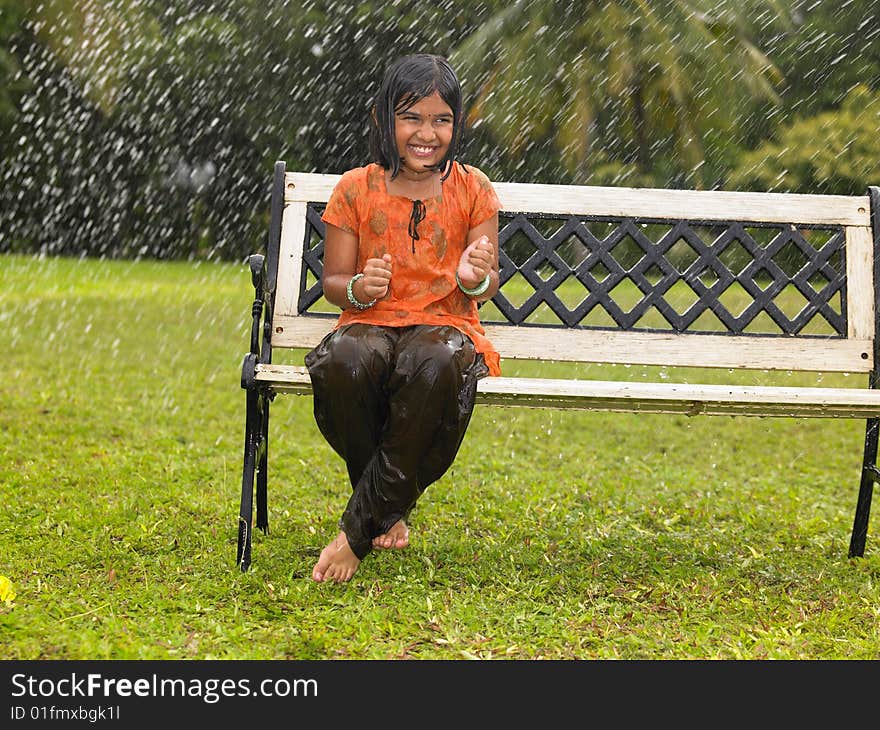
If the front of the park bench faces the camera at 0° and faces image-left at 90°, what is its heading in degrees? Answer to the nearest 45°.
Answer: approximately 0°

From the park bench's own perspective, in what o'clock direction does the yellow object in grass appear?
The yellow object in grass is roughly at 2 o'clock from the park bench.

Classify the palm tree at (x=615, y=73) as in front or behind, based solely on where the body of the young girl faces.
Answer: behind

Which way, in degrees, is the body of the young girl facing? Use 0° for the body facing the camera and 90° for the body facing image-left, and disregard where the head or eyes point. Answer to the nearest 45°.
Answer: approximately 0°

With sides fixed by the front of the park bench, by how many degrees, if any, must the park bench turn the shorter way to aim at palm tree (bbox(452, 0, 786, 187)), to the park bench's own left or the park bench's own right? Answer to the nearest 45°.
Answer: approximately 180°
